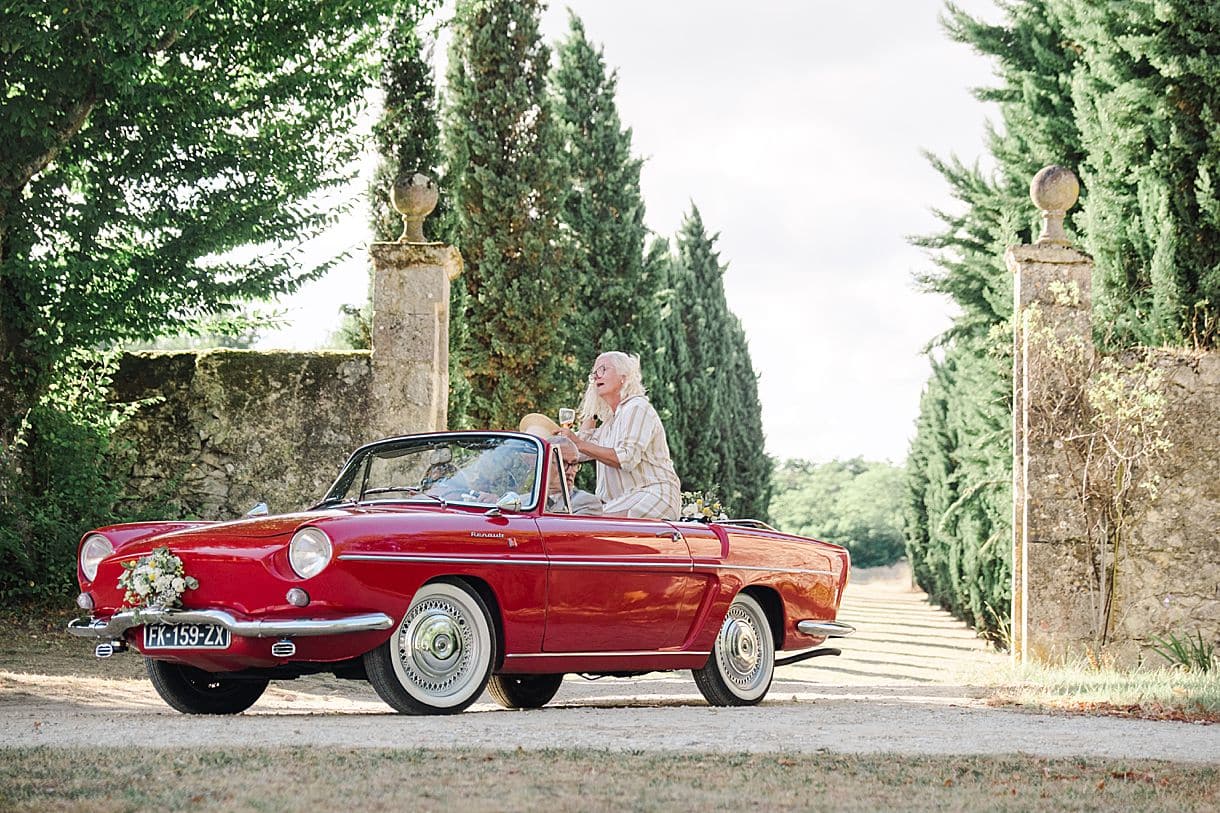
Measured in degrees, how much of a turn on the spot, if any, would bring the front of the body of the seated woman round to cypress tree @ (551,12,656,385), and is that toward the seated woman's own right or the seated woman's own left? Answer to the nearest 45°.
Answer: approximately 90° to the seated woman's own right

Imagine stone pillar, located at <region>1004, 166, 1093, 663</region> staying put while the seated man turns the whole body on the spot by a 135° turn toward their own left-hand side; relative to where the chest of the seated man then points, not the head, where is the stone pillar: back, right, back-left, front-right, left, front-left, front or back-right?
front-left

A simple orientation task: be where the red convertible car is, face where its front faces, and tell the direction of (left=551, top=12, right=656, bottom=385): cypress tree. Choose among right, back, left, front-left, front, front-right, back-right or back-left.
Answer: back-right

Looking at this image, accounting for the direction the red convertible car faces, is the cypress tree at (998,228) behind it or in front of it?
behind

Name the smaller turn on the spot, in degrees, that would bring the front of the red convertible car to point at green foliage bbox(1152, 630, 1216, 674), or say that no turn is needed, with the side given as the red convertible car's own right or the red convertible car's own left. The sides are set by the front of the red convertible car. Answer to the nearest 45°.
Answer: approximately 180°

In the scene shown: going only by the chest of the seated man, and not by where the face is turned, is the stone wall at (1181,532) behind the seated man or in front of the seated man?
behind

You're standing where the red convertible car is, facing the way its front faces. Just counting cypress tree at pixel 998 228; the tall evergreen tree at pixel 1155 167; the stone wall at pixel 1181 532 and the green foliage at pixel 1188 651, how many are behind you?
4

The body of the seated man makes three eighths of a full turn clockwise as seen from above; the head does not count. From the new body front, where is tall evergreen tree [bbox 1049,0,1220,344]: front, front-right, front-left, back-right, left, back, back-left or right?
front-right

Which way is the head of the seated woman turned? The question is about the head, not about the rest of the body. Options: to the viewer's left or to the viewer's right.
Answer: to the viewer's left

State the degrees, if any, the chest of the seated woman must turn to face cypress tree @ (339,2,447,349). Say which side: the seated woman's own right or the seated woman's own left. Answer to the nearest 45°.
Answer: approximately 90° to the seated woman's own right

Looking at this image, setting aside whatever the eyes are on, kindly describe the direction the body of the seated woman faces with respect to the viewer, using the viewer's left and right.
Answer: facing to the left of the viewer

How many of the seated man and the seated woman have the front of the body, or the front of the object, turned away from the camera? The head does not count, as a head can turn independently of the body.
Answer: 0

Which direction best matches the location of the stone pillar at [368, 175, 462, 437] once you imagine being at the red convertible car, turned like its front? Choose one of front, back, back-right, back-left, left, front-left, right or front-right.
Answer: back-right

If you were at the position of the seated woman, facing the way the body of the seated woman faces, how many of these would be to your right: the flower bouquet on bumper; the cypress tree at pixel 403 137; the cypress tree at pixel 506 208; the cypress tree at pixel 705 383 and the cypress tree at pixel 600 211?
4

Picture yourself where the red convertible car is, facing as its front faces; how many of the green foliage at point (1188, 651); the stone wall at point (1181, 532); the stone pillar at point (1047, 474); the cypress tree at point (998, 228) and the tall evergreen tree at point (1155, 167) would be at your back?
5

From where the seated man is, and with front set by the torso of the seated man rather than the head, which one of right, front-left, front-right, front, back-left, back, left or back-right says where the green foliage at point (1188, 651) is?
back

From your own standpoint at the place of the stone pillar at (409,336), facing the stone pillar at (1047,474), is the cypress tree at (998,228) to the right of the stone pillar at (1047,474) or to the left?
left
